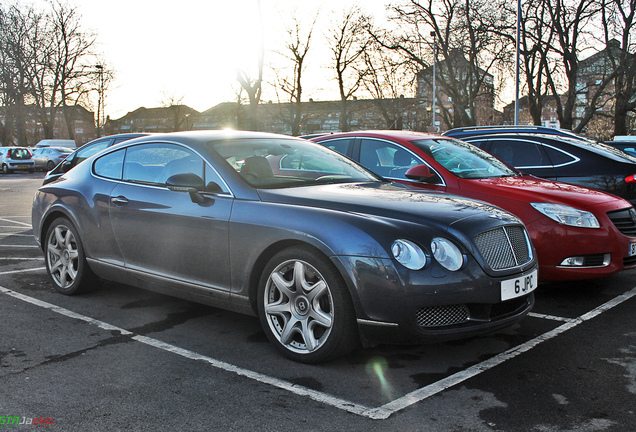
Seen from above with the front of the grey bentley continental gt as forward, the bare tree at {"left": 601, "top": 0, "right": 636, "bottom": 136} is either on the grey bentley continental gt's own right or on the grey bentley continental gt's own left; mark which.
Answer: on the grey bentley continental gt's own left

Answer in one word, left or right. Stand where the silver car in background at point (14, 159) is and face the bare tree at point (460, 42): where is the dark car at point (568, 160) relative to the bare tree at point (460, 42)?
right

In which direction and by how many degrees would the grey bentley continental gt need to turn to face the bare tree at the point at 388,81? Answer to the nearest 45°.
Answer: approximately 135° to its left

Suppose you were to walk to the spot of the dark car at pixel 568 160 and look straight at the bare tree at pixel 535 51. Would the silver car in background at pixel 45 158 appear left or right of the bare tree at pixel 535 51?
left

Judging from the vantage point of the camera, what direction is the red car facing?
facing the viewer and to the right of the viewer

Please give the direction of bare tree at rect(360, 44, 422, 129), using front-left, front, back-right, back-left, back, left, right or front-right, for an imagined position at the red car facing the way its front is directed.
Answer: back-left

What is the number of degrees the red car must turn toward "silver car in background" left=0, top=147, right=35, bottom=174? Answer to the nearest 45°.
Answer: approximately 180°

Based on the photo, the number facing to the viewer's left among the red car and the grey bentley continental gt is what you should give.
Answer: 0

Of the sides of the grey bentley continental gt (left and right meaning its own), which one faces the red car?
left

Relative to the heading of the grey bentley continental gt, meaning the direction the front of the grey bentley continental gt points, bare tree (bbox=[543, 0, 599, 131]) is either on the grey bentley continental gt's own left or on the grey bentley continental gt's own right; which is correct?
on the grey bentley continental gt's own left

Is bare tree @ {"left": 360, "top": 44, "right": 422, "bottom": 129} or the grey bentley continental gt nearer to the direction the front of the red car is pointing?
the grey bentley continental gt

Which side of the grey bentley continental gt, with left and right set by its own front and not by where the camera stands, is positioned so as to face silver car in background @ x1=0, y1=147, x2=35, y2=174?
back

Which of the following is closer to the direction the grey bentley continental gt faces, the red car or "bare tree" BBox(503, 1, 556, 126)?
the red car

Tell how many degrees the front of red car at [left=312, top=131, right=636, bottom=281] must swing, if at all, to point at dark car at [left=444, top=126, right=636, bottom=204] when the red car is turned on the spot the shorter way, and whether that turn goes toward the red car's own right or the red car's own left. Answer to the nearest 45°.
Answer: approximately 135° to the red car's own left

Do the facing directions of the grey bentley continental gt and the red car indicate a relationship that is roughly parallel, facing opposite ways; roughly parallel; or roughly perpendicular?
roughly parallel
